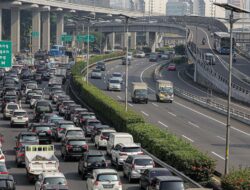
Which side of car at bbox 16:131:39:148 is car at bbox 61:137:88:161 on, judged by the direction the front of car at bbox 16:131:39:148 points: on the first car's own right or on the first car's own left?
on the first car's own right

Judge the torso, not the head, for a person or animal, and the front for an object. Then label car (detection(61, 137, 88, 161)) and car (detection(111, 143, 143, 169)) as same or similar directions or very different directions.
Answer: same or similar directions

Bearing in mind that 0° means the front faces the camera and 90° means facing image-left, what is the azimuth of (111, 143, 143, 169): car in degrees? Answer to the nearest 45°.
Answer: approximately 135°

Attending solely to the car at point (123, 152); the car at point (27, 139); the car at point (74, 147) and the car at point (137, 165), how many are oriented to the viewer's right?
0

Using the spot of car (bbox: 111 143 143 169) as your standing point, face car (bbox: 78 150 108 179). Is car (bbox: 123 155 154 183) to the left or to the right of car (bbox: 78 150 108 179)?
left

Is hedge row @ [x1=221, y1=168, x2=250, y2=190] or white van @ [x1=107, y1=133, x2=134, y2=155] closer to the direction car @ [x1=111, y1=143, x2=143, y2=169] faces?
the white van

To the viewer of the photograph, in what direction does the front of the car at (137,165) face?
facing away from the viewer and to the left of the viewer

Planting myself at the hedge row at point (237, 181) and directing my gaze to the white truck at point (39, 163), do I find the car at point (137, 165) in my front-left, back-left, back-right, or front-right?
front-right
